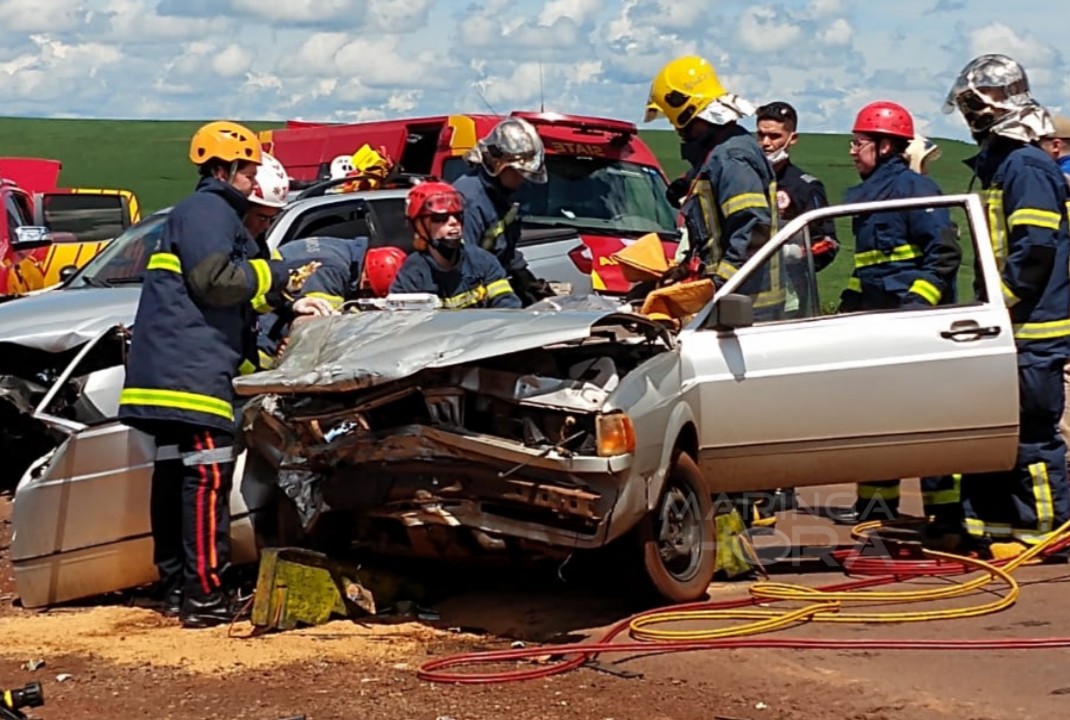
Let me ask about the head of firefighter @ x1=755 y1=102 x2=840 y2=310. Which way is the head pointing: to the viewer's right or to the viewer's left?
to the viewer's left

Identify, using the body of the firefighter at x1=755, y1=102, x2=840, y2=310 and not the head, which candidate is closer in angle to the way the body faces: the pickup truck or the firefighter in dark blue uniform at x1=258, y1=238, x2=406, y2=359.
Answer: the firefighter in dark blue uniform

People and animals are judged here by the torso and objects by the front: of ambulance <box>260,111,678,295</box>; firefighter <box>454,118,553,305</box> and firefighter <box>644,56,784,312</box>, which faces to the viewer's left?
firefighter <box>644,56,784,312</box>

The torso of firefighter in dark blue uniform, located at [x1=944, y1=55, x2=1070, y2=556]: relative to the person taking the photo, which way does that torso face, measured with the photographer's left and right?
facing to the left of the viewer

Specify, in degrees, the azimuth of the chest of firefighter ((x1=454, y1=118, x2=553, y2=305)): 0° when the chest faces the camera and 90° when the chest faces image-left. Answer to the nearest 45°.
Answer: approximately 315°

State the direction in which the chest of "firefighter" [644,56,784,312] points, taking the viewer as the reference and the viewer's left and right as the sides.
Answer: facing to the left of the viewer

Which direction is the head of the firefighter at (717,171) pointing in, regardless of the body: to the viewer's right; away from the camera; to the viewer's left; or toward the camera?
to the viewer's left

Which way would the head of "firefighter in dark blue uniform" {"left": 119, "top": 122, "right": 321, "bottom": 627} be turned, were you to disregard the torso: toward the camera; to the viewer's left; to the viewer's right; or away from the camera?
to the viewer's right
